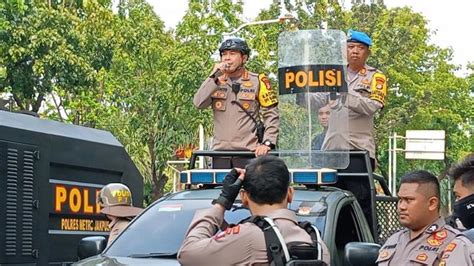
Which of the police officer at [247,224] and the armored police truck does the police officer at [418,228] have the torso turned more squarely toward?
the police officer

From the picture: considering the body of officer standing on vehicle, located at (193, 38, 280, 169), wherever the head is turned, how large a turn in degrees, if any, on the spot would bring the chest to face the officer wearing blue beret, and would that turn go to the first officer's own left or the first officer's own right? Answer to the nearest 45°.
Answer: approximately 135° to the first officer's own left

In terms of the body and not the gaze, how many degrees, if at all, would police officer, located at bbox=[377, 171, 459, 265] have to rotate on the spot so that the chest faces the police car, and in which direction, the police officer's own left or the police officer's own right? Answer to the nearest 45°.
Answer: approximately 90° to the police officer's own right

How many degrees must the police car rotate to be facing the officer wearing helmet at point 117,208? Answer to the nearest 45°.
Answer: approximately 90° to its right

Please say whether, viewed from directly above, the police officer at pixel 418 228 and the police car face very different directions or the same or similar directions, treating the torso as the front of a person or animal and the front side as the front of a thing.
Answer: same or similar directions

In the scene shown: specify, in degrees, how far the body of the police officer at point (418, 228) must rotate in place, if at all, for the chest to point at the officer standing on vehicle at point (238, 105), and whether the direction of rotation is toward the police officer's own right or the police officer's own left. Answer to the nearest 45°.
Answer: approximately 90° to the police officer's own right

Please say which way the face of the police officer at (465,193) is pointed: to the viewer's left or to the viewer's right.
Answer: to the viewer's left

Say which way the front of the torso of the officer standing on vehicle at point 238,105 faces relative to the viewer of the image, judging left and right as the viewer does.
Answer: facing the viewer and to the left of the viewer

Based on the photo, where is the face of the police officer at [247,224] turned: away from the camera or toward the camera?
away from the camera

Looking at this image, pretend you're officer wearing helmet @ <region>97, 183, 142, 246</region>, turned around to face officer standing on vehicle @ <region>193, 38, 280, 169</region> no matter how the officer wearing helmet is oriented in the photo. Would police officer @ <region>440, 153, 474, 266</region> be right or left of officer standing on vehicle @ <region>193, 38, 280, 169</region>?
right
